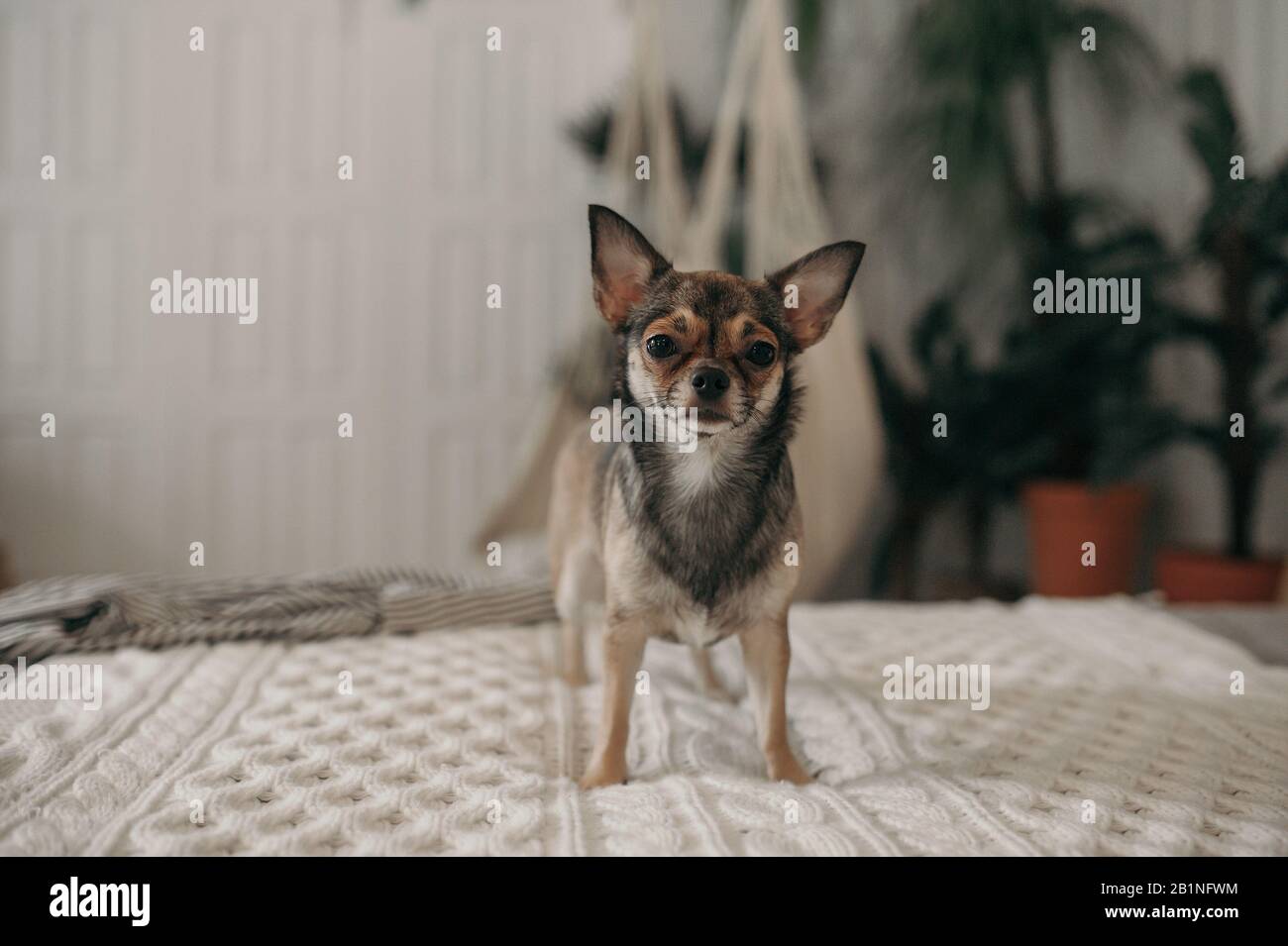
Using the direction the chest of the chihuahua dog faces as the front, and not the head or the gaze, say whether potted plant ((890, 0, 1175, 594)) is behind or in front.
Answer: behind

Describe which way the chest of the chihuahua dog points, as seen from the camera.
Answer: toward the camera

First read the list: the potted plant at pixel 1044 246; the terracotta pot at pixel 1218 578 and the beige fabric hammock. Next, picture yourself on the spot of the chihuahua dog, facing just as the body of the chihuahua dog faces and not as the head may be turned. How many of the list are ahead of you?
0

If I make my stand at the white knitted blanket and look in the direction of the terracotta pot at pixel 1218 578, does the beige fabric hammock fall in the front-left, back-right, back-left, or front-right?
front-left

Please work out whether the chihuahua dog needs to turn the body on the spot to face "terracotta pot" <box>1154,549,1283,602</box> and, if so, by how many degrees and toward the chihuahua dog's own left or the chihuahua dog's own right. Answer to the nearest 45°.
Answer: approximately 135° to the chihuahua dog's own left

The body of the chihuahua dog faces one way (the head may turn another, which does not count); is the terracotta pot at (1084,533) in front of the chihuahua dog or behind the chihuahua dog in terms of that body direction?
behind

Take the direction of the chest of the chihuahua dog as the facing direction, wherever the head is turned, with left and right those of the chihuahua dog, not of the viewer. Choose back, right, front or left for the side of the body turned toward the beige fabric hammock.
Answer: back

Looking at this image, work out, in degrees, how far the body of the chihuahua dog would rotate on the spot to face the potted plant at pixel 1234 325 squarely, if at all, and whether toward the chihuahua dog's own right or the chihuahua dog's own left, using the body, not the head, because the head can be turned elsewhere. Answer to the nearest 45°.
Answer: approximately 135° to the chihuahua dog's own left

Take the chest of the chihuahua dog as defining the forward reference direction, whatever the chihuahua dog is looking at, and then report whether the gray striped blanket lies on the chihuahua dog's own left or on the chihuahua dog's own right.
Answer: on the chihuahua dog's own right
